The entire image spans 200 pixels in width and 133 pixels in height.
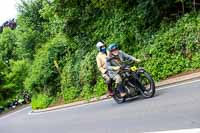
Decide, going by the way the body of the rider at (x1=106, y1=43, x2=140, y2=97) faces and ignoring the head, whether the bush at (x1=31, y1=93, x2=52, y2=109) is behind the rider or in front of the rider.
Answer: behind

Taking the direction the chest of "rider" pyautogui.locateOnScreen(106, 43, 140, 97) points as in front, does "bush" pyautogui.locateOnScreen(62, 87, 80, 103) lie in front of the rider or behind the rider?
behind

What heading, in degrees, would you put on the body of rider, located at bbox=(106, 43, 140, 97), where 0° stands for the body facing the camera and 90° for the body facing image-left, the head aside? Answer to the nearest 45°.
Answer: approximately 315°
